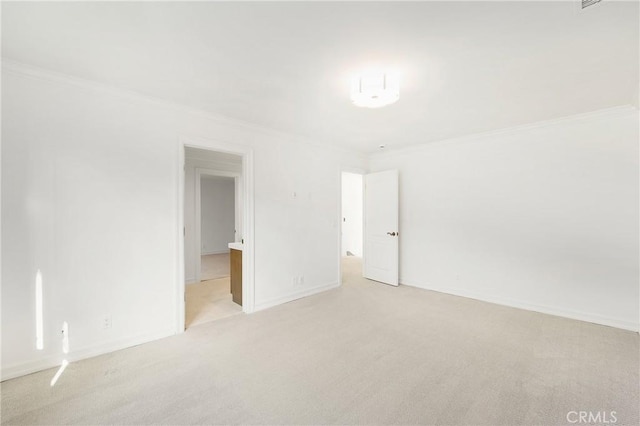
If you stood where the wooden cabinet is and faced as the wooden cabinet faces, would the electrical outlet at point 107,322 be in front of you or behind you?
in front

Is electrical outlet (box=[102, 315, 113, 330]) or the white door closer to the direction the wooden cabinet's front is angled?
the electrical outlet

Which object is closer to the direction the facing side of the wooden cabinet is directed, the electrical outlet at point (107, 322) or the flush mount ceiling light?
the electrical outlet

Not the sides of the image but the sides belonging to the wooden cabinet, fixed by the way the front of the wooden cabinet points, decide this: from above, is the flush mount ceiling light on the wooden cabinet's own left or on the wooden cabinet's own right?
on the wooden cabinet's own left
